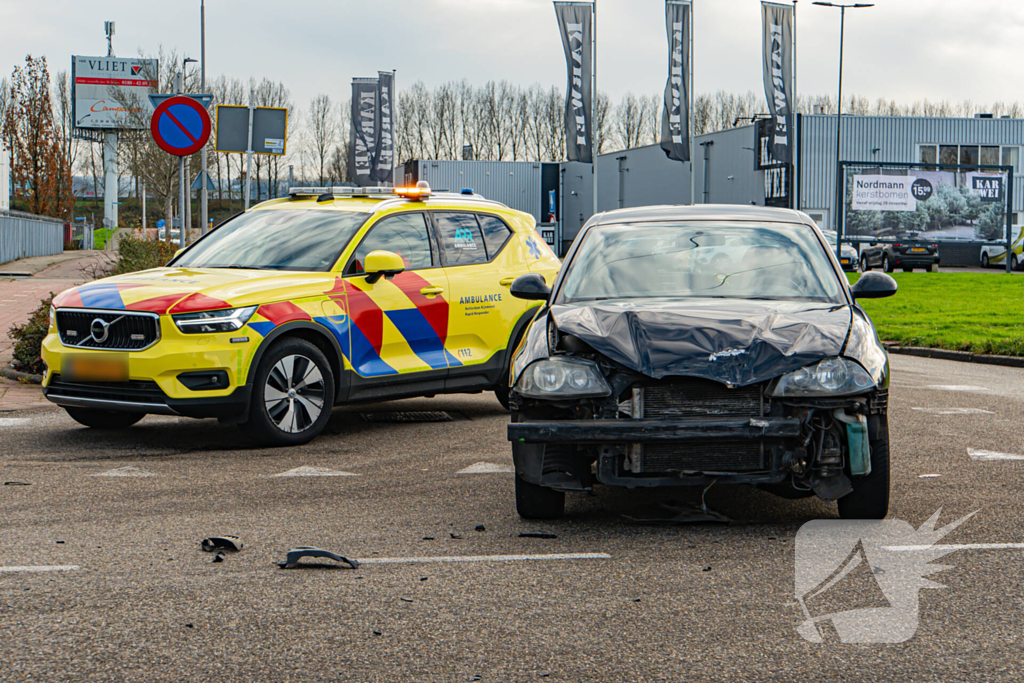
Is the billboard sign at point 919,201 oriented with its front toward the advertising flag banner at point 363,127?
no

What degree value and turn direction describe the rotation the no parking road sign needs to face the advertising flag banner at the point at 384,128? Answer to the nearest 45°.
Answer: approximately 180°

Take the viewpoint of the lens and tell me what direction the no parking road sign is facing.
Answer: facing the viewer

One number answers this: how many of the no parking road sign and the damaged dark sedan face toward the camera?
2

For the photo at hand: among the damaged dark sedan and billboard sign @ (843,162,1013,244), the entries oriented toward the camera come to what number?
2

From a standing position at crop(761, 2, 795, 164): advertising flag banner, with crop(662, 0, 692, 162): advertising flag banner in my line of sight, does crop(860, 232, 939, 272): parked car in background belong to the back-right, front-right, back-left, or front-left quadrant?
back-right

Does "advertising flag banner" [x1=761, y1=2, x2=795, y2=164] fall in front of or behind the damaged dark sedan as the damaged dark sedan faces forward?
behind

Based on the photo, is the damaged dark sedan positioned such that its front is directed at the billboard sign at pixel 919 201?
no

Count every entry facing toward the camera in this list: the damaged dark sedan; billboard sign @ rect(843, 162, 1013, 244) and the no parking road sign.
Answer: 3

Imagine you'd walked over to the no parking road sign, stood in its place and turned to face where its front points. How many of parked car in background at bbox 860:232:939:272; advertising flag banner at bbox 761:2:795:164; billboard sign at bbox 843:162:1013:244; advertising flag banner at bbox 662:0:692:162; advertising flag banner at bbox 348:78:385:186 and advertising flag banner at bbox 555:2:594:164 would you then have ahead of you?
0

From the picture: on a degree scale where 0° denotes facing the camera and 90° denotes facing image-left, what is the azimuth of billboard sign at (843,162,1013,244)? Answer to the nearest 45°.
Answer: approximately 0°

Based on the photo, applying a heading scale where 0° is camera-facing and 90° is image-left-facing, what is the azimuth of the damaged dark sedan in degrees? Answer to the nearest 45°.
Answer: approximately 0°

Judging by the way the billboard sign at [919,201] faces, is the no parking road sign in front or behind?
in front

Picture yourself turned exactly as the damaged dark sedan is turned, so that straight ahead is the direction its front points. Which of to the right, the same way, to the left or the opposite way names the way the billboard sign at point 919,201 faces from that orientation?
the same way

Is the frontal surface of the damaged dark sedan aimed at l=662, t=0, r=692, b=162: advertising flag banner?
no

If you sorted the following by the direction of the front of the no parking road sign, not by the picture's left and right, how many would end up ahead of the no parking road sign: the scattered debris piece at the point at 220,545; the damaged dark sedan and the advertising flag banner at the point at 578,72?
2
